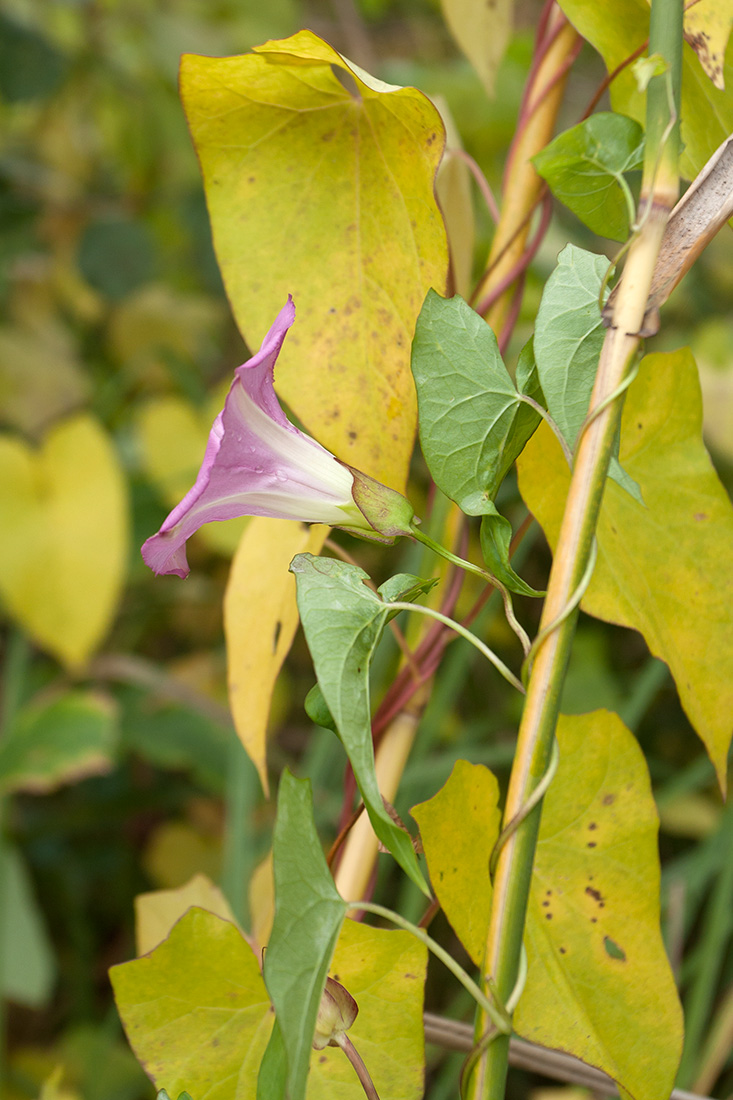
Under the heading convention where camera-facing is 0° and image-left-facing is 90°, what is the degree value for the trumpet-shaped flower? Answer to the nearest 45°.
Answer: approximately 90°
